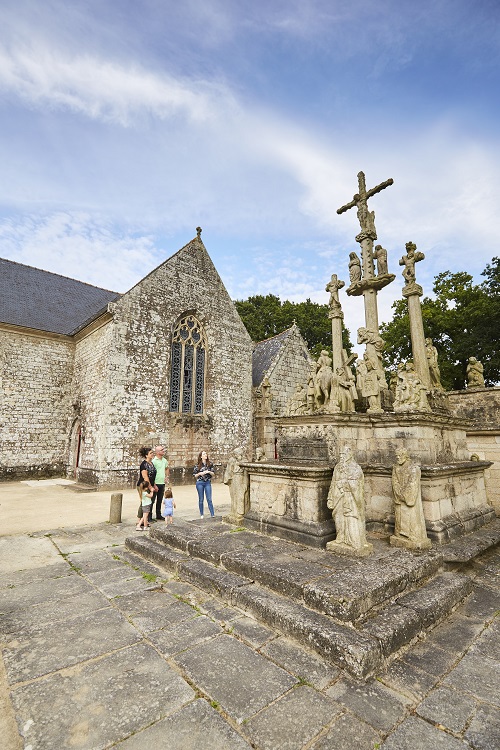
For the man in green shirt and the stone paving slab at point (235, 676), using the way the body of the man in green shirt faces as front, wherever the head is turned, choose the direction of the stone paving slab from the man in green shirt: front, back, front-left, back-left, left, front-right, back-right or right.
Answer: front-right

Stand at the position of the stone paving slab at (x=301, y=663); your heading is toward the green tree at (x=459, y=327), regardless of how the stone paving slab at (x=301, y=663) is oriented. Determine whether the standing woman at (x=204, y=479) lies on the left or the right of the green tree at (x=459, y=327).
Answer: left

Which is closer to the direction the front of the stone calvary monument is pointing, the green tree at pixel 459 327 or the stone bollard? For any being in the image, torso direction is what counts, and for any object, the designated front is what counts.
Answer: the stone bollard

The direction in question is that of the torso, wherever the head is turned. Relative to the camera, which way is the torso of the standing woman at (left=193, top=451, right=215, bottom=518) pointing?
toward the camera

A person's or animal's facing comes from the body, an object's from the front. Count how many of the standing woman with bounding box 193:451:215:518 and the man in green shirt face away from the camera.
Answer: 0

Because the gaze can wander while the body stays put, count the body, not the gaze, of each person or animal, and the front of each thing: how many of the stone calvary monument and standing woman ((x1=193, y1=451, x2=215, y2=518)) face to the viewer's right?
0

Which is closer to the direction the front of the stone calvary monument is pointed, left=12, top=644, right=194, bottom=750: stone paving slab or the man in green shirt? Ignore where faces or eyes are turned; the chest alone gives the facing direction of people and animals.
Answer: the stone paving slab

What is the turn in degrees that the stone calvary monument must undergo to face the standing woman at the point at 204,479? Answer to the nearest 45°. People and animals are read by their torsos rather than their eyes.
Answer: approximately 90° to its right

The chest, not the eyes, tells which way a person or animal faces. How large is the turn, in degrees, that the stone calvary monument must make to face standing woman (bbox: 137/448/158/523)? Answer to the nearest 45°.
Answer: approximately 45° to its right

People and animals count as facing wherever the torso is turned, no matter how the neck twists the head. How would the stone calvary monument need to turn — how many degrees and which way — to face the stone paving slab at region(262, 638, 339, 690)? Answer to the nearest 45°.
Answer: approximately 45° to its left

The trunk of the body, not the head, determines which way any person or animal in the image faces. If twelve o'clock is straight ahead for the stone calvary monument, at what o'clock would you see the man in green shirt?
The man in green shirt is roughly at 2 o'clock from the stone calvary monument.

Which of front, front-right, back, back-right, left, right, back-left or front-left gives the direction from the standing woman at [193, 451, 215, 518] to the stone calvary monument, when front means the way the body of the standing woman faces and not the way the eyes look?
front-left

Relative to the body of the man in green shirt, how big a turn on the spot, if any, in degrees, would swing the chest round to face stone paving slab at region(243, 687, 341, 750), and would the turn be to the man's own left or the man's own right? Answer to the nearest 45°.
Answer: approximately 45° to the man's own right

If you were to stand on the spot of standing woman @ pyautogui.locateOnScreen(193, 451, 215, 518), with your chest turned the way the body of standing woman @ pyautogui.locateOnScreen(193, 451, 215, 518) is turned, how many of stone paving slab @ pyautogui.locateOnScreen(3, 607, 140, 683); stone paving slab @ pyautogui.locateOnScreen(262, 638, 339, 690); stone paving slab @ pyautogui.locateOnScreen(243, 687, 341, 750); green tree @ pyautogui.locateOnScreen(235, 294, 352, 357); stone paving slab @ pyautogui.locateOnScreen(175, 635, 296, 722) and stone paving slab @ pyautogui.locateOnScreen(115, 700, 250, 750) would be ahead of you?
5
